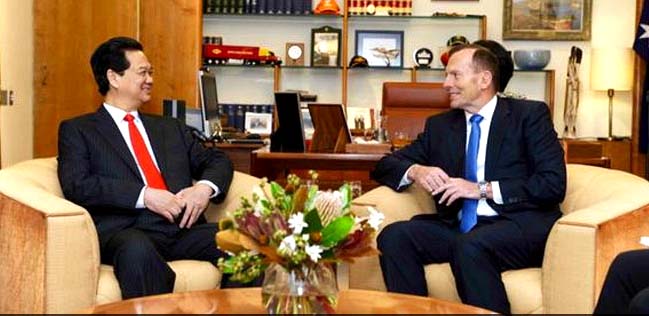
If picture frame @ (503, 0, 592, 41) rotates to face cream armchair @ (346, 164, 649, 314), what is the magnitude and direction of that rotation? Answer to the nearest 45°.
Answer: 0° — it already faces it

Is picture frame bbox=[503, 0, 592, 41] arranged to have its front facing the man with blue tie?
yes

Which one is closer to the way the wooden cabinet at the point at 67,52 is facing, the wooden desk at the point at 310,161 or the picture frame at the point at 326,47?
the wooden desk

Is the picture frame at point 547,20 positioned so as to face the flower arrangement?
yes

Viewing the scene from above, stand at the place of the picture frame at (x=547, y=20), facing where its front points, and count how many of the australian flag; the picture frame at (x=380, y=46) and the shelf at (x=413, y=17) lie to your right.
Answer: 2

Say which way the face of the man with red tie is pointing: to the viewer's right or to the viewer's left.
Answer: to the viewer's right

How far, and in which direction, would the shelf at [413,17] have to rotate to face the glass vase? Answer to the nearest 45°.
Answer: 0° — it already faces it

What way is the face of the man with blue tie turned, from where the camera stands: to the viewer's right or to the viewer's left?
to the viewer's left

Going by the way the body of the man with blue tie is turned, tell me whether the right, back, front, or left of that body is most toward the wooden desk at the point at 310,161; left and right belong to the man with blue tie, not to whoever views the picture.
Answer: right
